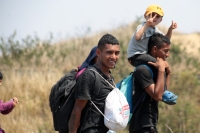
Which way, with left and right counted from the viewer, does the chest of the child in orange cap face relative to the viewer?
facing the viewer and to the right of the viewer

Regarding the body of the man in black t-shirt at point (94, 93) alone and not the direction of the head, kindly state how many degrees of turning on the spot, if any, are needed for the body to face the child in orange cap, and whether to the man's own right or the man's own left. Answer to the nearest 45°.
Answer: approximately 90° to the man's own left

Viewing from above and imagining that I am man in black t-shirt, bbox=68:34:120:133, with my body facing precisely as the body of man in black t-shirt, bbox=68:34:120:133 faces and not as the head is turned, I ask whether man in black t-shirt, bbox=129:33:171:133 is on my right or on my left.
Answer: on my left

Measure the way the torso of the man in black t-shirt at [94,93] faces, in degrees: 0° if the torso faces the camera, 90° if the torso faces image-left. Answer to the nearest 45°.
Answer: approximately 315°

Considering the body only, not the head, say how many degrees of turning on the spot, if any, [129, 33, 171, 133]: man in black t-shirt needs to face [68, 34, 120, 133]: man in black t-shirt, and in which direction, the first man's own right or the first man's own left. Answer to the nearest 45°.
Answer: approximately 135° to the first man's own right
